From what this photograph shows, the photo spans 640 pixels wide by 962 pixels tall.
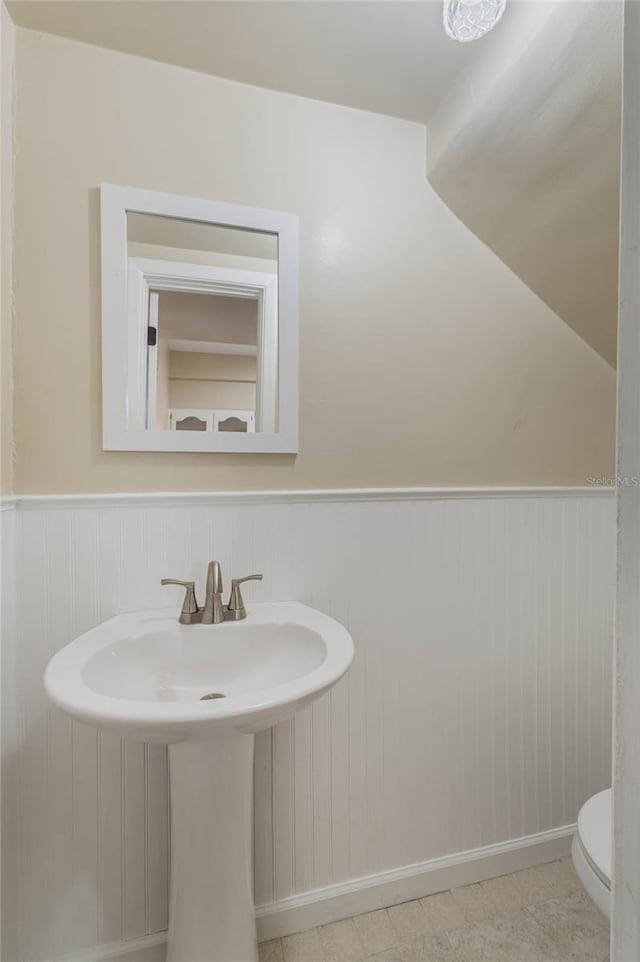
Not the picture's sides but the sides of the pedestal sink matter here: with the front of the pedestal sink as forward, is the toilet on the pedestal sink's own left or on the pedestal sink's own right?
on the pedestal sink's own left

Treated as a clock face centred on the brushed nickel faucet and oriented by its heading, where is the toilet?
The toilet is roughly at 10 o'clock from the brushed nickel faucet.

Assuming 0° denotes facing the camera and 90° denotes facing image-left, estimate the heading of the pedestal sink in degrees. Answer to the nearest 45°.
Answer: approximately 0°
